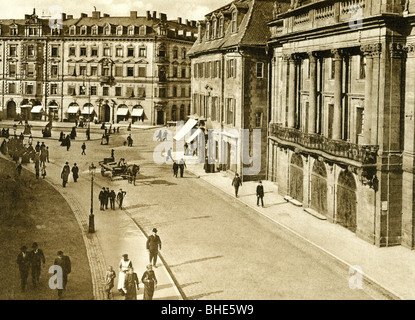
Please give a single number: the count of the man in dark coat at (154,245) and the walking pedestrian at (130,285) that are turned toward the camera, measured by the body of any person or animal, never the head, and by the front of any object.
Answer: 2

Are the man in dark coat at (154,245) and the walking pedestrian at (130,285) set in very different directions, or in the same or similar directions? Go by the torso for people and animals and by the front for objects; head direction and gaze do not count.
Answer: same or similar directions

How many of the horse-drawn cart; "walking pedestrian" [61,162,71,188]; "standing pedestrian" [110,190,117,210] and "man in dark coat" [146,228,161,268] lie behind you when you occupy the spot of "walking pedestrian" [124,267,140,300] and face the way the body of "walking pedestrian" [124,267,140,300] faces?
4

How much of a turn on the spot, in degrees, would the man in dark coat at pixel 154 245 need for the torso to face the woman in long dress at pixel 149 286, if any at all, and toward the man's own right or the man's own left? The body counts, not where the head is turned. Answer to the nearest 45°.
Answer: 0° — they already face them

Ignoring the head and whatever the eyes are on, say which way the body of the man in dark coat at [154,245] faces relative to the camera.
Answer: toward the camera
